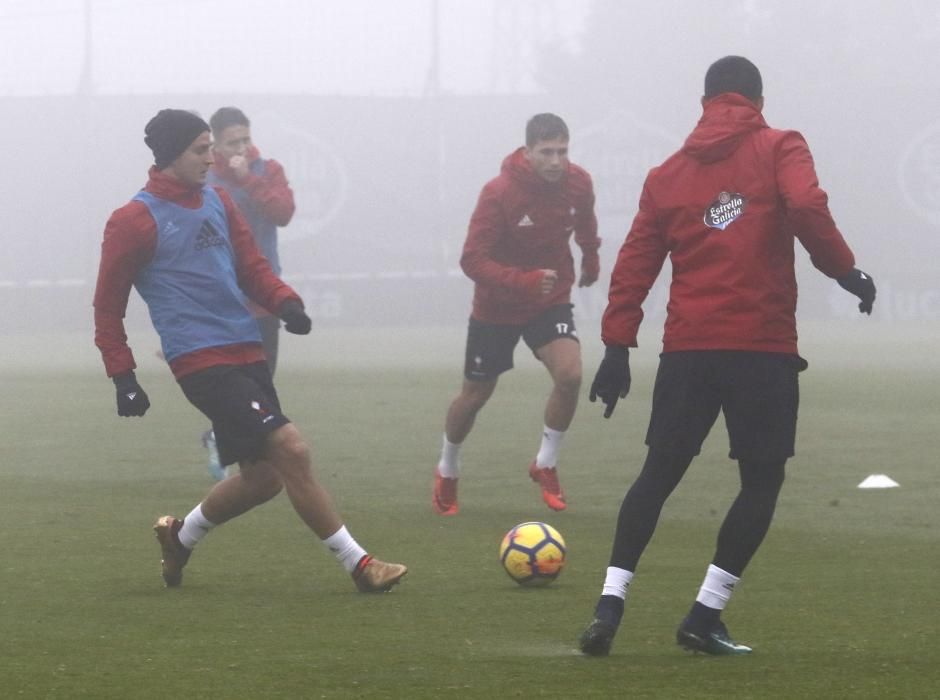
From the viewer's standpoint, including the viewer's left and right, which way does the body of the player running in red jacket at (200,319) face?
facing the viewer and to the right of the viewer

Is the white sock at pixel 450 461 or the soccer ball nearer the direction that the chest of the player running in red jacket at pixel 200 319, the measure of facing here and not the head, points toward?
the soccer ball

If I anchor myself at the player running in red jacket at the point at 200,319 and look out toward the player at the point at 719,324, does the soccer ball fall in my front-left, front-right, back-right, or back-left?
front-left

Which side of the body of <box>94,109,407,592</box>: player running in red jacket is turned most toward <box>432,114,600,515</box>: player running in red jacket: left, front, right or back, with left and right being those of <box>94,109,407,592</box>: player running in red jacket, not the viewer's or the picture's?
left

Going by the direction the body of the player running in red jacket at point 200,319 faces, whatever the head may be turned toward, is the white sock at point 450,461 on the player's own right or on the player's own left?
on the player's own left

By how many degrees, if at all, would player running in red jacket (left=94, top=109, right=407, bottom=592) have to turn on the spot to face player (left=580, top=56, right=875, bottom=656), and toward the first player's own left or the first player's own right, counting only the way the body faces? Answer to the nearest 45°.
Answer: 0° — they already face them

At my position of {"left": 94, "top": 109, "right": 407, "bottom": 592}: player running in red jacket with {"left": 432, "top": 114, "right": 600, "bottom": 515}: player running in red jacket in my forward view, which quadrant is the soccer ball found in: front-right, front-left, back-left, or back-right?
front-right

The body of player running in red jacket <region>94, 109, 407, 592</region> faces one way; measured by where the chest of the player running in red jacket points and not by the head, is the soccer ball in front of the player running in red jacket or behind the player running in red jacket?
in front
